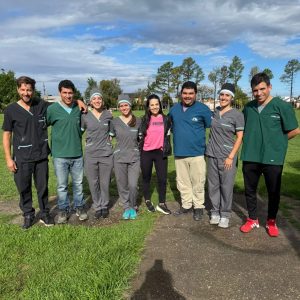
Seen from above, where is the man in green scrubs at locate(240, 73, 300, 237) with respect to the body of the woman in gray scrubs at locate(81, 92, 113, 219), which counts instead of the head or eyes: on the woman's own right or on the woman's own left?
on the woman's own left

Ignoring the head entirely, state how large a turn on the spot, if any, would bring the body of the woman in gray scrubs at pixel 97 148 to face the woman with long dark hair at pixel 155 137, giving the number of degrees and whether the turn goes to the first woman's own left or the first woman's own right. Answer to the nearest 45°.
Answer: approximately 90° to the first woman's own left

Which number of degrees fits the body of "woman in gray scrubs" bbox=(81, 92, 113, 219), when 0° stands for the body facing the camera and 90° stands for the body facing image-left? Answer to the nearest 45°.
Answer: approximately 0°

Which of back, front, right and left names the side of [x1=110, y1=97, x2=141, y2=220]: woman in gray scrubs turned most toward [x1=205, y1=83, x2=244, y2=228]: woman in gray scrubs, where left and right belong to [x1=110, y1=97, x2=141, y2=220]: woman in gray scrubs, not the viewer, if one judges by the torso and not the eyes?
left

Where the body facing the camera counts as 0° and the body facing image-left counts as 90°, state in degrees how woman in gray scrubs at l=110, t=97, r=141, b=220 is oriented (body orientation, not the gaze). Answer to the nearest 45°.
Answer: approximately 0°

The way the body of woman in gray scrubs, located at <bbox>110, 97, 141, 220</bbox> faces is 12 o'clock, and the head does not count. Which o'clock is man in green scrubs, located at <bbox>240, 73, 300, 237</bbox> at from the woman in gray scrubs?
The man in green scrubs is roughly at 10 o'clock from the woman in gray scrubs.

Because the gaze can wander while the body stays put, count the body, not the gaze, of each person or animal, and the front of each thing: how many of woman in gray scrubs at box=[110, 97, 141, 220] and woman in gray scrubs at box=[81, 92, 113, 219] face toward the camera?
2

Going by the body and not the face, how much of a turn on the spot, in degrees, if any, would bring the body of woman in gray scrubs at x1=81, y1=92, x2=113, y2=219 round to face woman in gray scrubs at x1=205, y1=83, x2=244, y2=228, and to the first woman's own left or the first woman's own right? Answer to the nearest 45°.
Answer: approximately 90° to the first woman's own left
